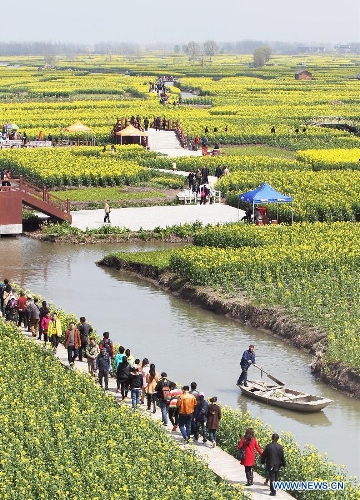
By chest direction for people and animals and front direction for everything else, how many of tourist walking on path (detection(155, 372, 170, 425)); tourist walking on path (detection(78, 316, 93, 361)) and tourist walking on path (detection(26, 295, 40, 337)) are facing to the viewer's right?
0

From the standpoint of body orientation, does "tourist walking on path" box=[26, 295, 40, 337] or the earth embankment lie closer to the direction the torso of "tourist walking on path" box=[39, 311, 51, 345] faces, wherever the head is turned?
the earth embankment

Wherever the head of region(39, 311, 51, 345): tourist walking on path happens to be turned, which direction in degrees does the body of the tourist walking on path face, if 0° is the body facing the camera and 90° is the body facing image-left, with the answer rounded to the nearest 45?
approximately 315°
